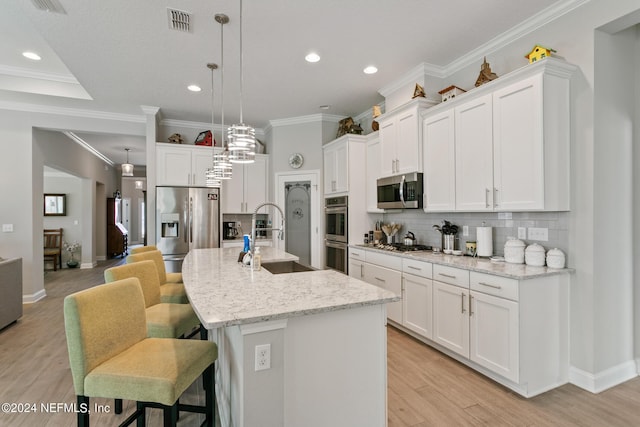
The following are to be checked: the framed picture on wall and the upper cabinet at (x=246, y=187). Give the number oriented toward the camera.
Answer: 2

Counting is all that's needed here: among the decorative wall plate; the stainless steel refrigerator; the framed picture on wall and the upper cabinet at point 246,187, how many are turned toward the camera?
4

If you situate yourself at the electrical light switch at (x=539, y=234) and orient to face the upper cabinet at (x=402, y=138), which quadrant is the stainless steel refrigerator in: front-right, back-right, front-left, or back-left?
front-left

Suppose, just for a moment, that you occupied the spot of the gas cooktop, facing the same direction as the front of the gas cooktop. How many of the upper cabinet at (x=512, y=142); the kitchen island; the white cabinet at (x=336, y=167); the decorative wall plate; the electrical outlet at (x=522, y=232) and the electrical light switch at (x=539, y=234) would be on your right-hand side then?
2

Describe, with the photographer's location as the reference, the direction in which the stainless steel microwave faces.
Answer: facing the viewer and to the left of the viewer

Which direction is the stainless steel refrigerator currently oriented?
toward the camera

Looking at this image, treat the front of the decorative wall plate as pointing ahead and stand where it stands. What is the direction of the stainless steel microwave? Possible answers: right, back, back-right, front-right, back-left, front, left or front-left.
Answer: front-left

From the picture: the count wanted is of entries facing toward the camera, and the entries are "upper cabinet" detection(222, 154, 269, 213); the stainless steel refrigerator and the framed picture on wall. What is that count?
3

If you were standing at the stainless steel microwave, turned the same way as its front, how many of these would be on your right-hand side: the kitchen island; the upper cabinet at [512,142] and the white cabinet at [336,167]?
1

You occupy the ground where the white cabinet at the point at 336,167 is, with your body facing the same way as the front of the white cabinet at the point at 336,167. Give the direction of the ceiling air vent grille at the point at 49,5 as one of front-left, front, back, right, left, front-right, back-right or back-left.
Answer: front

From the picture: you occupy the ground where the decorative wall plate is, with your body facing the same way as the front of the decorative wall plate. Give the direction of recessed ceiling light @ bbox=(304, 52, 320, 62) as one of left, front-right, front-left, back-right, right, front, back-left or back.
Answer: front

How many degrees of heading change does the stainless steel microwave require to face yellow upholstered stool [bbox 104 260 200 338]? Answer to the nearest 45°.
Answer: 0° — it already faces it

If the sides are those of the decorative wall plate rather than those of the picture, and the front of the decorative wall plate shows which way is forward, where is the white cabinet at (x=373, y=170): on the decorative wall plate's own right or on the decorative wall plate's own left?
on the decorative wall plate's own left

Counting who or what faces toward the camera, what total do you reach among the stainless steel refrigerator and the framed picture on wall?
2

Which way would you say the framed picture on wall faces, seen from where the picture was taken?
facing the viewer

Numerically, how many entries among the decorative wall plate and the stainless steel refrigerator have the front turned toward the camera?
2

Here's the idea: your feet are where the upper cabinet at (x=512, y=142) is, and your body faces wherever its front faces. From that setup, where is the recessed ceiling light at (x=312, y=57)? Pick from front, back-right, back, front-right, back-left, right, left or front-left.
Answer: front-right

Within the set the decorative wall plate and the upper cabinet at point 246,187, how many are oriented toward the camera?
2

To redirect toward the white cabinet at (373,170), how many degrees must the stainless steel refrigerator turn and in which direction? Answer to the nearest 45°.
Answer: approximately 45° to its left

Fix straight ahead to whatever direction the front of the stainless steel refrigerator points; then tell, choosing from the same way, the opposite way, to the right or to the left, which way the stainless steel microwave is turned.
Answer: to the right

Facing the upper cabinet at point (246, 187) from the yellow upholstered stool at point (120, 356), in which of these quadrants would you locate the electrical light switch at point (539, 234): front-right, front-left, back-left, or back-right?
front-right

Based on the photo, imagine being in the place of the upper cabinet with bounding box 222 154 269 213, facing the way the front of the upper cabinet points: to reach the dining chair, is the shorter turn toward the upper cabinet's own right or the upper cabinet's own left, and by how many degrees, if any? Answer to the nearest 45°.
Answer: approximately 135° to the upper cabinet's own right
